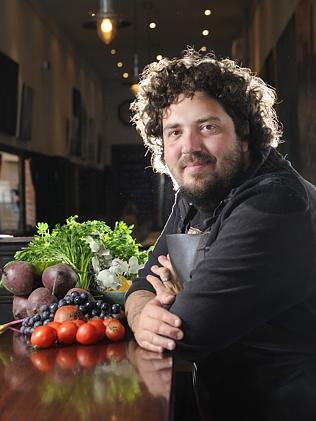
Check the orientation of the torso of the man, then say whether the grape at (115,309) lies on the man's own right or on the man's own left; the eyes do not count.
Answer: on the man's own right

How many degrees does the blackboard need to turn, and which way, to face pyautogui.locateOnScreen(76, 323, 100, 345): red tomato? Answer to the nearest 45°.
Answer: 0° — it already faces it

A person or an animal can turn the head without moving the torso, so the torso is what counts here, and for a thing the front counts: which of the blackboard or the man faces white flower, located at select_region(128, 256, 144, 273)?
the blackboard

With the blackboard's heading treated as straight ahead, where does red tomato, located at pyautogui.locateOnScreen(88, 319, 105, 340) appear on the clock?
The red tomato is roughly at 12 o'clock from the blackboard.

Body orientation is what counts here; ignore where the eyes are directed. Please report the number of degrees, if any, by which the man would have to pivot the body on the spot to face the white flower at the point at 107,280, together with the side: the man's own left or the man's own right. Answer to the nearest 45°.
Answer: approximately 90° to the man's own right

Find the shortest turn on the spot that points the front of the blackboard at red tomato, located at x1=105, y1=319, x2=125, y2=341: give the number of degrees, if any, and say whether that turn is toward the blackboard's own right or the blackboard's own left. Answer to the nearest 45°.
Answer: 0° — it already faces it

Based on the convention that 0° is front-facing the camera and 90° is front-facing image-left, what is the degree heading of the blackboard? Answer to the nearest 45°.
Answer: approximately 0°

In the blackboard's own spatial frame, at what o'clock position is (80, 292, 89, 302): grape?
The grape is roughly at 12 o'clock from the blackboard.

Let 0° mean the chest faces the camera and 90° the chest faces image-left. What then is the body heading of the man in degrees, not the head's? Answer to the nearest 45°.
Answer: approximately 45°
